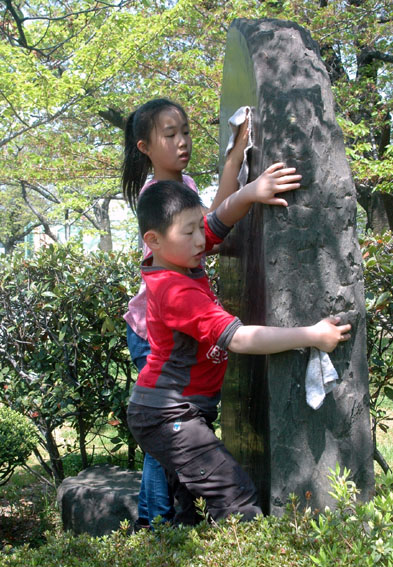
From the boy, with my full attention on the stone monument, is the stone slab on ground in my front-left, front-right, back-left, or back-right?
back-left

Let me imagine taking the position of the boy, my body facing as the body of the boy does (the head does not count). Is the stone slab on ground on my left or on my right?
on my left

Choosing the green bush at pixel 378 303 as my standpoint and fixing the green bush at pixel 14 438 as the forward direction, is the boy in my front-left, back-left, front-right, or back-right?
front-left

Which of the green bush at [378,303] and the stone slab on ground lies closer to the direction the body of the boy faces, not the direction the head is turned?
the green bush

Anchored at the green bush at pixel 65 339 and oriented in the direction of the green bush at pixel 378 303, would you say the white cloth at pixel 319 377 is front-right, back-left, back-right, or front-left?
front-right

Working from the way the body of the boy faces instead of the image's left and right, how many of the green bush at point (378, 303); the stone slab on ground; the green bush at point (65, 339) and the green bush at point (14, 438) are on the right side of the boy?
0

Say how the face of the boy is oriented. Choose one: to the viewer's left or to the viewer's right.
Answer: to the viewer's right

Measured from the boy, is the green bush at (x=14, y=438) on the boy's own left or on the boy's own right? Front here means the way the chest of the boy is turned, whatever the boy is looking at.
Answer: on the boy's own left

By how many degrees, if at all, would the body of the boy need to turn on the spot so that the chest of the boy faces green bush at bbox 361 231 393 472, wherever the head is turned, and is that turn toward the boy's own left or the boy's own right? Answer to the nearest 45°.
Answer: approximately 45° to the boy's own left

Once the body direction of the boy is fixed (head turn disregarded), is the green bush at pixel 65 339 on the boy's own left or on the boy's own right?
on the boy's own left

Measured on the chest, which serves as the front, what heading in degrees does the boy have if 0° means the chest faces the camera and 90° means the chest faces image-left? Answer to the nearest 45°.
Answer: approximately 270°
